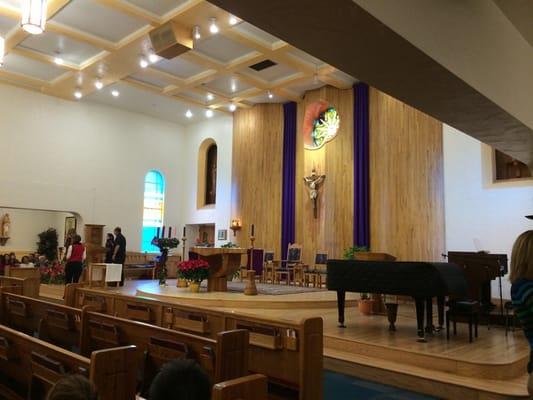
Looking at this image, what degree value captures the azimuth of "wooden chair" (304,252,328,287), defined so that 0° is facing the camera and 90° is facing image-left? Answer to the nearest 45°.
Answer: approximately 45°

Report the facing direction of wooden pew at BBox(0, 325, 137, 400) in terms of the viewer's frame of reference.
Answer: facing away from the viewer and to the right of the viewer

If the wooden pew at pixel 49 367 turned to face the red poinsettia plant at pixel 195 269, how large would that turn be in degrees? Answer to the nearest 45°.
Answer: approximately 45° to its left

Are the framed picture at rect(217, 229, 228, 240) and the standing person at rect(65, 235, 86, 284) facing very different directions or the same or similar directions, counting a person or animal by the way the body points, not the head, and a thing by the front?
very different directions

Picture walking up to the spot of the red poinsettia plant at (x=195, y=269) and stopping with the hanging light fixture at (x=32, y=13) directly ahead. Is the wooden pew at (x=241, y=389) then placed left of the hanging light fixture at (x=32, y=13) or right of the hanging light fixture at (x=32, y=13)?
left

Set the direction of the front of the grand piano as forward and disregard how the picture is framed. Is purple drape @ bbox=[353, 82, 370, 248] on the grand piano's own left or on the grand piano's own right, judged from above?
on the grand piano's own left

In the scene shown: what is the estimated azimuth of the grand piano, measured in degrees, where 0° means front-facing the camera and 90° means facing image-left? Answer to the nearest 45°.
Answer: approximately 270°

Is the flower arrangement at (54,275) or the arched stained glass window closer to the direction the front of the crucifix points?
the flower arrangement

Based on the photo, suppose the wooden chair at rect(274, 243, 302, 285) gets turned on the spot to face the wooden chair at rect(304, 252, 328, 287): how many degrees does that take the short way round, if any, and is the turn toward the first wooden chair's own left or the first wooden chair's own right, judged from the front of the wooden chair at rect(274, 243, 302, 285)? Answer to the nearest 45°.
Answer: approximately 90° to the first wooden chair's own left

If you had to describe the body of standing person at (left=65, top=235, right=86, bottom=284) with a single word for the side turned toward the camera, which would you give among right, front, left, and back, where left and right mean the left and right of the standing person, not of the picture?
back

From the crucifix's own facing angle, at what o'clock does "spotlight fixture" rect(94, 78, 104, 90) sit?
The spotlight fixture is roughly at 1 o'clock from the crucifix.
